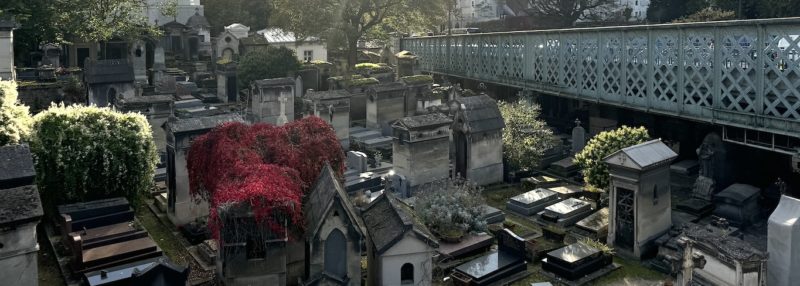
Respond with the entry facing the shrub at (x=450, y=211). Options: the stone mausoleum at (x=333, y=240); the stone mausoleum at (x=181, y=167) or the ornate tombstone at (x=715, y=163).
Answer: the ornate tombstone

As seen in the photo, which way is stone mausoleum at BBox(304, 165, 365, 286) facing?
toward the camera

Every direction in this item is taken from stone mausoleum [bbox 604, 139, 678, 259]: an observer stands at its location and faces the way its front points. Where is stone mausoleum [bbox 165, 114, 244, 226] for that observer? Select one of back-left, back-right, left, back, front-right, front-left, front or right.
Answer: front-right

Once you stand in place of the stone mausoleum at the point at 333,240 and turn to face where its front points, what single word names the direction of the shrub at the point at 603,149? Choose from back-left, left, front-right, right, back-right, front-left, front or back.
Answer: back-left

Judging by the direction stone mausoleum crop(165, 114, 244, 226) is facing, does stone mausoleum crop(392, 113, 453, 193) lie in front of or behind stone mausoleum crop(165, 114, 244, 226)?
behind

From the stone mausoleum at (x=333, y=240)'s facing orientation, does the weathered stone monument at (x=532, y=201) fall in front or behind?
behind

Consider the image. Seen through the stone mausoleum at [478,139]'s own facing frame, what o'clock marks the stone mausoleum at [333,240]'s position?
the stone mausoleum at [333,240] is roughly at 11 o'clock from the stone mausoleum at [478,139].

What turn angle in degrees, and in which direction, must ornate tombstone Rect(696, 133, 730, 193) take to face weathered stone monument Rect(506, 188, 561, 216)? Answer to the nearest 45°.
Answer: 0° — it already faces it

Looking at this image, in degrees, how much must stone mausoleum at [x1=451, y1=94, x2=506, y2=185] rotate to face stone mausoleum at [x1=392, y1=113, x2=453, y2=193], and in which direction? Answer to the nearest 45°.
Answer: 0° — it already faces it

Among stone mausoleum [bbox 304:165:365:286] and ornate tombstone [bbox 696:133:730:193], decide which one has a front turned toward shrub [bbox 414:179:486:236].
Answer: the ornate tombstone

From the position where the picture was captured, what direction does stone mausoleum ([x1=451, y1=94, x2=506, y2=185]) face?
facing the viewer and to the left of the viewer
